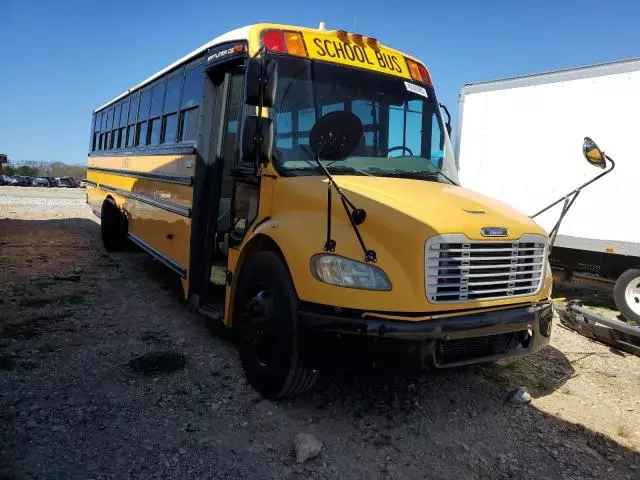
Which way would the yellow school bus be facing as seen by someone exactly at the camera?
facing the viewer and to the right of the viewer
